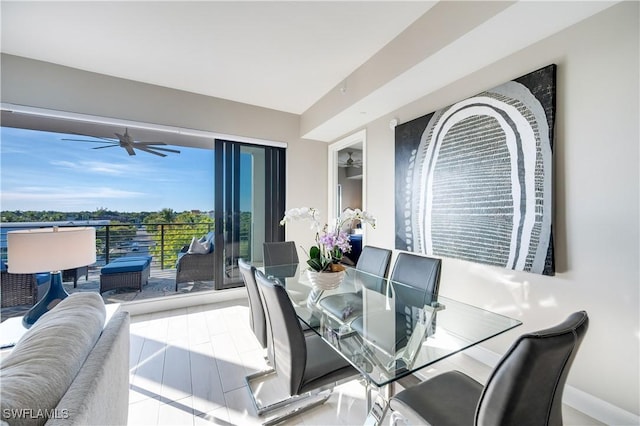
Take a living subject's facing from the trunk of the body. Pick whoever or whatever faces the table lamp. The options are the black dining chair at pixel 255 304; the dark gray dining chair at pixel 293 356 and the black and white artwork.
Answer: the black and white artwork

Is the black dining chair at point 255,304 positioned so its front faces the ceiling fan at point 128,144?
no

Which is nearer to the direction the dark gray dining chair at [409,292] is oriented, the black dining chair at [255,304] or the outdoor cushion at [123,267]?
the black dining chair

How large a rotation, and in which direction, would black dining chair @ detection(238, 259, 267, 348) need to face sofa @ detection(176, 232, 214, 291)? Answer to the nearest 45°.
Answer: approximately 90° to its left

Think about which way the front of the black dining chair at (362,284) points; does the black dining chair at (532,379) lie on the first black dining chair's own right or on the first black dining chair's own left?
on the first black dining chair's own left

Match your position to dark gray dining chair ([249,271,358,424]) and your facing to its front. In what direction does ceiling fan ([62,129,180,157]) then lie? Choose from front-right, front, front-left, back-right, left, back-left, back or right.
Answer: left

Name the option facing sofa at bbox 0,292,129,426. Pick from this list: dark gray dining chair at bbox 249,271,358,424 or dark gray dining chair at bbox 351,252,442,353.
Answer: dark gray dining chair at bbox 351,252,442,353

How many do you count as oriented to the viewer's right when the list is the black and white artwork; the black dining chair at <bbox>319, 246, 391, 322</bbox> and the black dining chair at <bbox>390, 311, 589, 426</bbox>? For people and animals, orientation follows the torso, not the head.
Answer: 0

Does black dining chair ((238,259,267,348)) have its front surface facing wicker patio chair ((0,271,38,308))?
no

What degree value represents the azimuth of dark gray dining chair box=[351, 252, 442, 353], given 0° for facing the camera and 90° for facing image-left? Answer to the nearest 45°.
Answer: approximately 45°

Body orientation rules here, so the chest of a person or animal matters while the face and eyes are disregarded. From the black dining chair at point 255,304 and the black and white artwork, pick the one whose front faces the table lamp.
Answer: the black and white artwork

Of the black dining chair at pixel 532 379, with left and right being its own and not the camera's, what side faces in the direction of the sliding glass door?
front

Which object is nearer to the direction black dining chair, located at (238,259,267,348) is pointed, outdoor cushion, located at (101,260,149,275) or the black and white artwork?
the black and white artwork

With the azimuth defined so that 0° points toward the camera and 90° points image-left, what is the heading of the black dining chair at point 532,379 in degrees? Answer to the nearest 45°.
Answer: approximately 135°

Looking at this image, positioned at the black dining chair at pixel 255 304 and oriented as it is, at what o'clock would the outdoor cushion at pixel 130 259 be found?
The outdoor cushion is roughly at 8 o'clock from the black dining chair.

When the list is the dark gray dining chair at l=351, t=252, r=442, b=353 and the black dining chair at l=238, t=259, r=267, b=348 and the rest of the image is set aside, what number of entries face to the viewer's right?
1

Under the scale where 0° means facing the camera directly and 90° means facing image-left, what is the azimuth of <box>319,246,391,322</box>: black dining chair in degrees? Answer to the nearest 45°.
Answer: approximately 45°

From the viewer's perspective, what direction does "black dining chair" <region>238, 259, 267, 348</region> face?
to the viewer's right

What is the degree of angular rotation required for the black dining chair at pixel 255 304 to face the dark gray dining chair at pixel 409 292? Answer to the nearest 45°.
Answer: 0° — it already faces it
